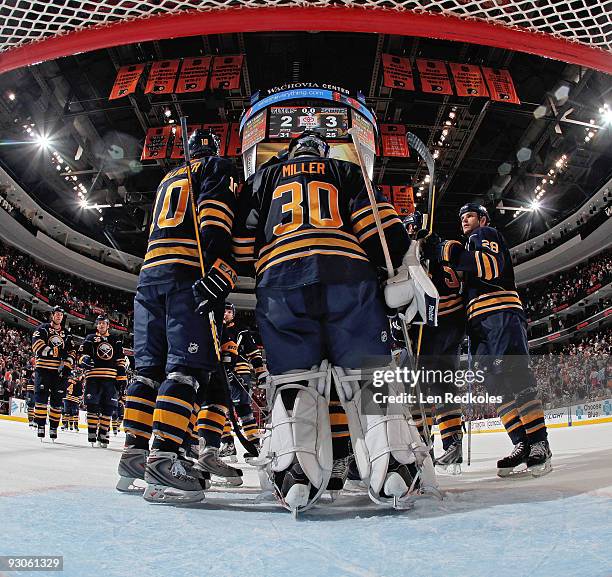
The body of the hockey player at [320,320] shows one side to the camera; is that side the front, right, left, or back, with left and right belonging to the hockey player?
back

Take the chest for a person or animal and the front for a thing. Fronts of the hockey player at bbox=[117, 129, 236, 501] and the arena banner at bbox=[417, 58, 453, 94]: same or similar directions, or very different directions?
very different directions

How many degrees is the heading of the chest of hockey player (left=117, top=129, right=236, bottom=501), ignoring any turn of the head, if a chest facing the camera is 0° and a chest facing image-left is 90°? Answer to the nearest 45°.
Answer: approximately 225°

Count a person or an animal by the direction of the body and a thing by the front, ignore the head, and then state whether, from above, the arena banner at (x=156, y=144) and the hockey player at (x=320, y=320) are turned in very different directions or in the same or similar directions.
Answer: very different directions

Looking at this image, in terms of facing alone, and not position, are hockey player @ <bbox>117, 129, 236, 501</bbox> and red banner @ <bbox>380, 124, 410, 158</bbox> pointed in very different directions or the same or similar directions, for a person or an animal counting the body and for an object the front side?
very different directions

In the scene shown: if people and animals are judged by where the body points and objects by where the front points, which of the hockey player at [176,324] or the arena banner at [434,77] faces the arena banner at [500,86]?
the hockey player

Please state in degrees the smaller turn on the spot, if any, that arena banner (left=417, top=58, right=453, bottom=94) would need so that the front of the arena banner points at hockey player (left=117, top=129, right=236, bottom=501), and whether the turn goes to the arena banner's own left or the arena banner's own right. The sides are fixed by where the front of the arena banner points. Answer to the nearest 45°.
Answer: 0° — it already faces them

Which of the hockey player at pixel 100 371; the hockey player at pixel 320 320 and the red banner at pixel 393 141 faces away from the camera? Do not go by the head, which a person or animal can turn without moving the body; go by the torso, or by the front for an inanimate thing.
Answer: the hockey player at pixel 320 320

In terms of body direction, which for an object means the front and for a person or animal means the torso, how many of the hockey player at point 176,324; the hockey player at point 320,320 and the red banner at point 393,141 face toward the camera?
1

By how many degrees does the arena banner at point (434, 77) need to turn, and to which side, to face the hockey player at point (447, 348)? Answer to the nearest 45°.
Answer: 0° — it already faces them

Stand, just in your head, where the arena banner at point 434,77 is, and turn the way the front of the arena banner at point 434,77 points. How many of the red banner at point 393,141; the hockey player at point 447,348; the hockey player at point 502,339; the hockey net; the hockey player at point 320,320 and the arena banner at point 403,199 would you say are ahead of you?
4
